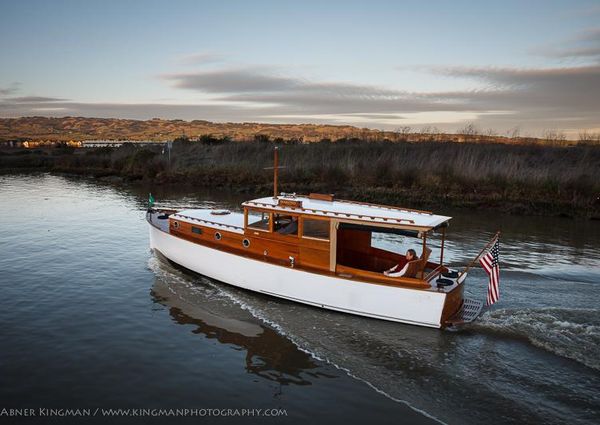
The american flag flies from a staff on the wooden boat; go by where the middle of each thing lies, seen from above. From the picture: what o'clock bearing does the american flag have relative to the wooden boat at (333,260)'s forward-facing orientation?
The american flag is roughly at 5 o'clock from the wooden boat.

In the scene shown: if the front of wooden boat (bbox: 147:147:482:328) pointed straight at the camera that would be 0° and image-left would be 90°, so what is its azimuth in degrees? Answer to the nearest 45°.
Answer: approximately 135°
